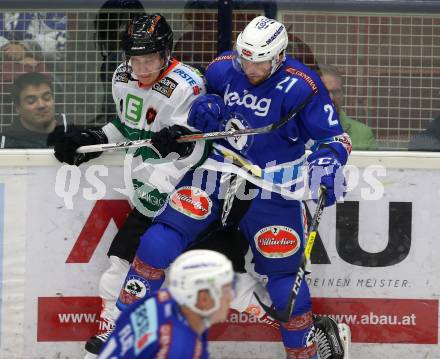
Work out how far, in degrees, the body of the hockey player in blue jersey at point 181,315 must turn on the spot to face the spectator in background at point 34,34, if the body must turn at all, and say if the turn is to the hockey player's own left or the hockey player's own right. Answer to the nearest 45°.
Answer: approximately 90° to the hockey player's own left

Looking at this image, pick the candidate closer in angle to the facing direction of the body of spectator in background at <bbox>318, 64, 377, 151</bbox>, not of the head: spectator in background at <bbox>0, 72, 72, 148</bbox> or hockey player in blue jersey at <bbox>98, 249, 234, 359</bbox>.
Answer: the hockey player in blue jersey

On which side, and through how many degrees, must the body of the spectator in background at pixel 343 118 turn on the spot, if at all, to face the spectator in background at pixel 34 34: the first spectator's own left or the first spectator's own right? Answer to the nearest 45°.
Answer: approximately 90° to the first spectator's own right
